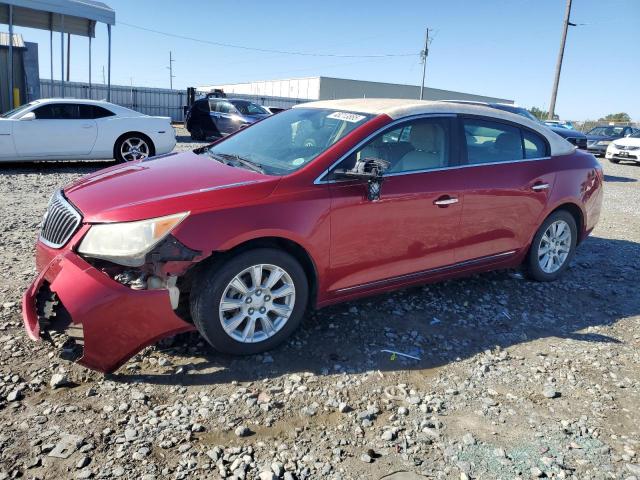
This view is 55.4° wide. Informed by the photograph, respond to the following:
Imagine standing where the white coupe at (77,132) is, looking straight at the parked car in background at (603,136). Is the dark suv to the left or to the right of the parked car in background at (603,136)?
left

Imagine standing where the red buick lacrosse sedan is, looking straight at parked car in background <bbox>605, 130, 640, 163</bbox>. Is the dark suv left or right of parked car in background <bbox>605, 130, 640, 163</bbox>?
left

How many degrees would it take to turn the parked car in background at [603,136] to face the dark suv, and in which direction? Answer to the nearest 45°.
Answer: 0° — it already faces it

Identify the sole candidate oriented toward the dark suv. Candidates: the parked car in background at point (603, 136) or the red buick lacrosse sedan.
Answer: the parked car in background

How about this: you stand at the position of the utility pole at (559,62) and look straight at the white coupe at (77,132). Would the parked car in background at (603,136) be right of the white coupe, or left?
left

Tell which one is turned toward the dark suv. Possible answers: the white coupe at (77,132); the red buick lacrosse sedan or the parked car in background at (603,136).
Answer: the parked car in background

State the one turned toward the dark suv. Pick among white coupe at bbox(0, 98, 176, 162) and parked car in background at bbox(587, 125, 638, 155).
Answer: the parked car in background

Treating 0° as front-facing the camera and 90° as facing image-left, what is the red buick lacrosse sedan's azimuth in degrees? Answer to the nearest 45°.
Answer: approximately 45°

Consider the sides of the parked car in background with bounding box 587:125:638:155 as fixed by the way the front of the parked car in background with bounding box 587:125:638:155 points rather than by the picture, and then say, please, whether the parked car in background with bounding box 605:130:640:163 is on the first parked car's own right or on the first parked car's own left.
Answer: on the first parked car's own left

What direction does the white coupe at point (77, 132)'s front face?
to the viewer's left
